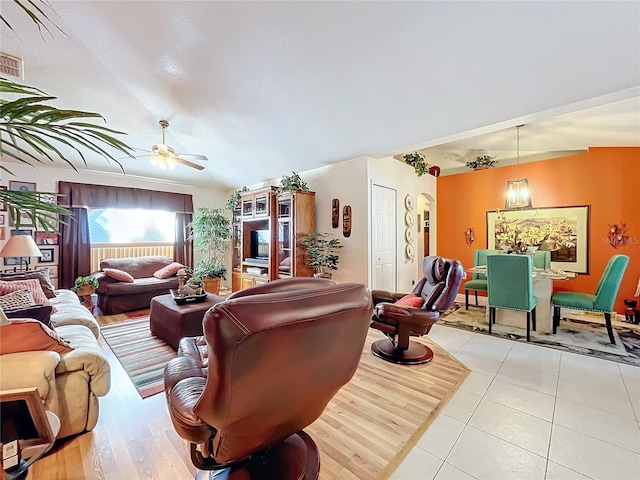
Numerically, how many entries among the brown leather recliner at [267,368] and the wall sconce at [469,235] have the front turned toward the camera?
1

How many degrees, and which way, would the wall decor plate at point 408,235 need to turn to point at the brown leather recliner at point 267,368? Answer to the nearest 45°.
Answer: approximately 45° to its right

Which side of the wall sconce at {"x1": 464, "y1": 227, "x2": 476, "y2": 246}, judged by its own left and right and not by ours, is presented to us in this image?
front

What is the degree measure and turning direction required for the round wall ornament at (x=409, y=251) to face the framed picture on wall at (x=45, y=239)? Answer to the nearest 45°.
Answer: approximately 135° to its right

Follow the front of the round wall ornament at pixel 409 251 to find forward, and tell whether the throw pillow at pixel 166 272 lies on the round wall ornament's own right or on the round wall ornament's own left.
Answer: on the round wall ornament's own right

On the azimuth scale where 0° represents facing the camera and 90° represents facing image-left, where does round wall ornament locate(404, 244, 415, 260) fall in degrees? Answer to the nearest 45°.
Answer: approximately 315°

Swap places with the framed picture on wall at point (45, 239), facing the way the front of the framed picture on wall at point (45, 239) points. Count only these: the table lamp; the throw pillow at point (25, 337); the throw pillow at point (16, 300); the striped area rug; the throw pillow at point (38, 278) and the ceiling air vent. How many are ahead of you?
6

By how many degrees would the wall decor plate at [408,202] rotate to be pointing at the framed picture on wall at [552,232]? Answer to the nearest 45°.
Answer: approximately 45° to its left

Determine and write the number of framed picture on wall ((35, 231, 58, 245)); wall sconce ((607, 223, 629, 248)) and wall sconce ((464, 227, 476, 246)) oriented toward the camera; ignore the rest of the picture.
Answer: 3

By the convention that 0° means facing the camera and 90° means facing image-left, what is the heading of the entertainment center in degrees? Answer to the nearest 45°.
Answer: approximately 45°

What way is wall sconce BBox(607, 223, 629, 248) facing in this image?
toward the camera

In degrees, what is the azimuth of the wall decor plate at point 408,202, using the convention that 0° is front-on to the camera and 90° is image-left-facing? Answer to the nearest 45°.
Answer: approximately 315°

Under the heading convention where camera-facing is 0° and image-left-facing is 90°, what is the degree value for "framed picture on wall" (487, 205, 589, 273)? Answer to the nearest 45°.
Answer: approximately 45°

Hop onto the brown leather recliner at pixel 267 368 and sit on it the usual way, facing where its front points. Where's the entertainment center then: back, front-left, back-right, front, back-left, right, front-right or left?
front-right
